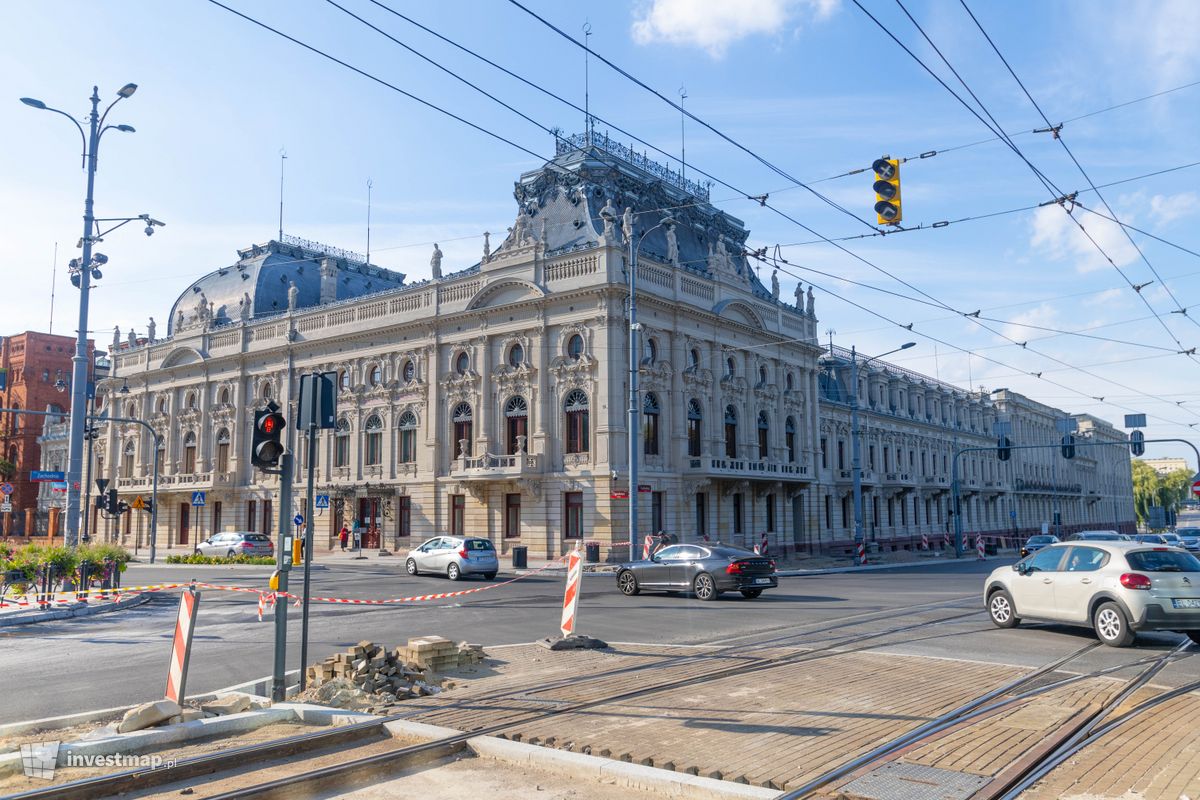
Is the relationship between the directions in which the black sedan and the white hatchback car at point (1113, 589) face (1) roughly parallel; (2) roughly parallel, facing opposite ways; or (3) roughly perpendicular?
roughly parallel

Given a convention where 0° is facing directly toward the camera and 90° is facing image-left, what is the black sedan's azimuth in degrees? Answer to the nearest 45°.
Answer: approximately 135°

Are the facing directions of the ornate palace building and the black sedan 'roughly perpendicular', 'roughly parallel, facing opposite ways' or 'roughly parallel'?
roughly perpendicular

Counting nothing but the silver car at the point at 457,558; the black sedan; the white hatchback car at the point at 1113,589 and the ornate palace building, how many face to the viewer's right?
0

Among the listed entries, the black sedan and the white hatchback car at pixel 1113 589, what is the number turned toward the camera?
0

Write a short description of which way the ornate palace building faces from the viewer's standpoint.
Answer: facing the viewer and to the left of the viewer

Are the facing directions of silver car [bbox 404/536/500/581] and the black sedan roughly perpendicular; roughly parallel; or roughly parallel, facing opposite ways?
roughly parallel

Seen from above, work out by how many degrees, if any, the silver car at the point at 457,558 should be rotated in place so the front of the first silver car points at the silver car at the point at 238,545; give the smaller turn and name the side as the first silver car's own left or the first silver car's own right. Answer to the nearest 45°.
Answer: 0° — it already faces it

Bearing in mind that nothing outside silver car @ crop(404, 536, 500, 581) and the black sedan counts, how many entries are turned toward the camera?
0

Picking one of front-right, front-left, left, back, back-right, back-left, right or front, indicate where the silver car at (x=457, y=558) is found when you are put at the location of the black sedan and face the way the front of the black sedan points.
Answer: front

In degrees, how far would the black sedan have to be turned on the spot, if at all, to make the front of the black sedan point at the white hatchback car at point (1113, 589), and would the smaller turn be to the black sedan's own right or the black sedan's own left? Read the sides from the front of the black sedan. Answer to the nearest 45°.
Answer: approximately 180°
